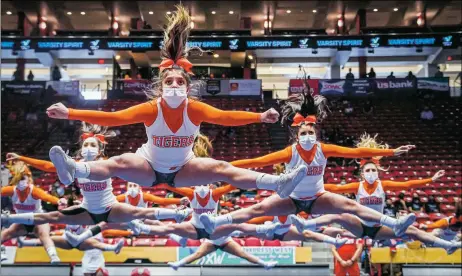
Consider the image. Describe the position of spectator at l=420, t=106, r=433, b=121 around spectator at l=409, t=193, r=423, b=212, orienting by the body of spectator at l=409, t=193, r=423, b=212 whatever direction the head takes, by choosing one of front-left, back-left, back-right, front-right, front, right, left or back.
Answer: back

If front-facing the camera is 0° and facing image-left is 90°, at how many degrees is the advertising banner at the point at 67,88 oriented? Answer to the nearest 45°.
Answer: approximately 0°

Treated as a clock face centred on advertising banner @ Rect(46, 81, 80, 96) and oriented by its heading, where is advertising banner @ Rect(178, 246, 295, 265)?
advertising banner @ Rect(178, 246, 295, 265) is roughly at 11 o'clock from advertising banner @ Rect(46, 81, 80, 96).

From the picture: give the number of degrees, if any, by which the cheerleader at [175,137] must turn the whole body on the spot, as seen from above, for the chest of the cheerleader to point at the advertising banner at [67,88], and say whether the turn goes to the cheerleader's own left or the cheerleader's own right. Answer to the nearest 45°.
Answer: approximately 180°

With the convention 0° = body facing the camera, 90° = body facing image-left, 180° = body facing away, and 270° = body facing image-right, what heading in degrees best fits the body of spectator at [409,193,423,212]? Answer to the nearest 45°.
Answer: approximately 0°
